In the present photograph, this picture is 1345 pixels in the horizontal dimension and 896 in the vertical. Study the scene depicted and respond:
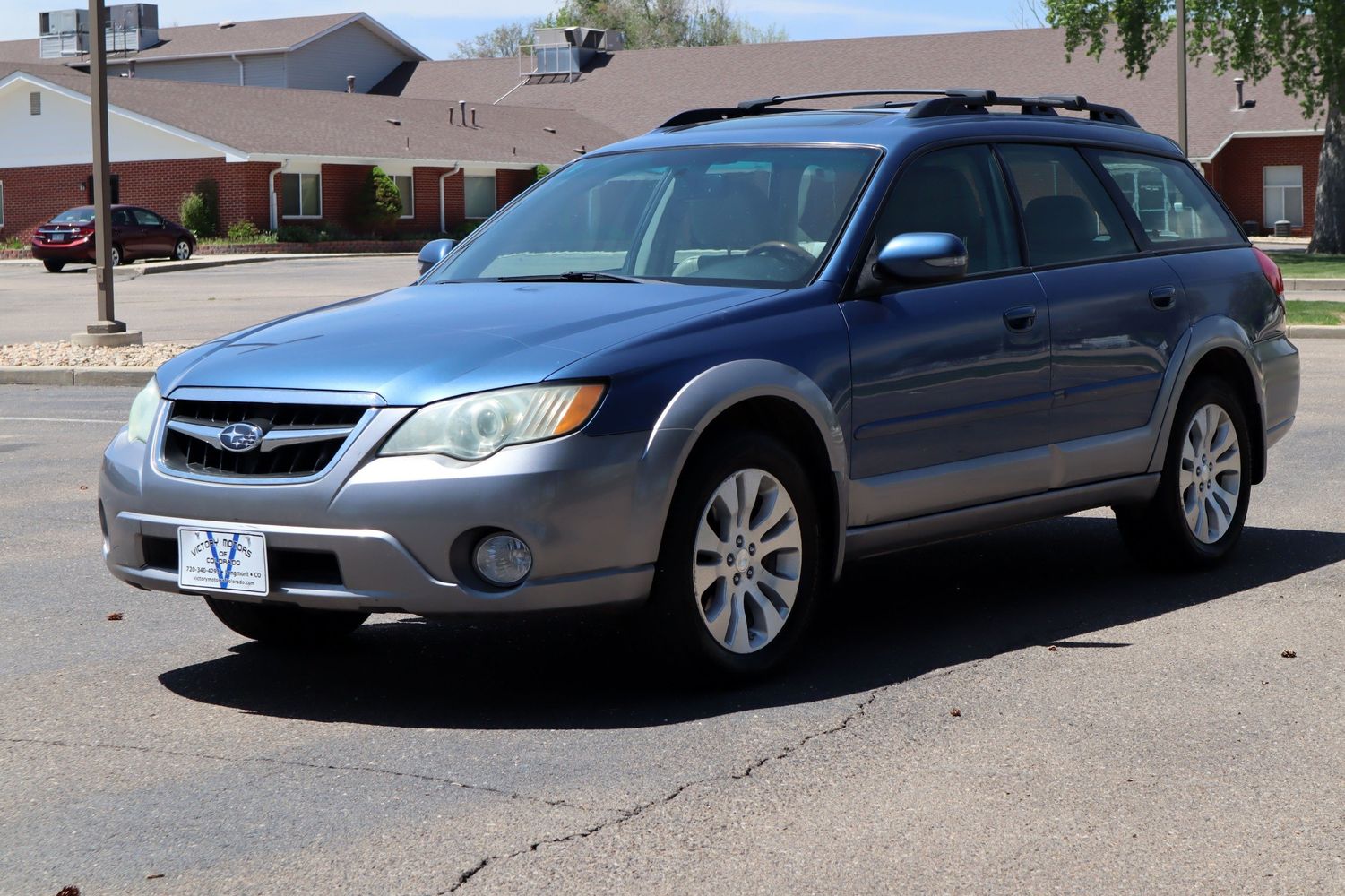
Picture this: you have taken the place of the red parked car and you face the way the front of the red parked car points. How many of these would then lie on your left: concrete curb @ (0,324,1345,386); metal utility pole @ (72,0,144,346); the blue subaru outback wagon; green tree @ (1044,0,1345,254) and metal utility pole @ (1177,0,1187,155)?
0

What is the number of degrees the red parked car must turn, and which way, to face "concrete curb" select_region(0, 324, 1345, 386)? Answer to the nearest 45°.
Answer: approximately 135° to its right

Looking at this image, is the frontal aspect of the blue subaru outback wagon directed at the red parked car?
no

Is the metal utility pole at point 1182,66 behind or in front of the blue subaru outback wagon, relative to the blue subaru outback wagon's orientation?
behind

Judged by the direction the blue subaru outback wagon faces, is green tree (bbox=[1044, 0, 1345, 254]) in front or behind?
behind

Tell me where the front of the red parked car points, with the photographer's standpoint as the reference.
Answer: facing away from the viewer and to the right of the viewer

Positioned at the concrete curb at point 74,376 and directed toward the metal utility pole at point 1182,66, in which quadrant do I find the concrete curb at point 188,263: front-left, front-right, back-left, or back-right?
front-left

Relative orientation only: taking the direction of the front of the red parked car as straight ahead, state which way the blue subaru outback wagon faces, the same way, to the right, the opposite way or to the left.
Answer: the opposite way

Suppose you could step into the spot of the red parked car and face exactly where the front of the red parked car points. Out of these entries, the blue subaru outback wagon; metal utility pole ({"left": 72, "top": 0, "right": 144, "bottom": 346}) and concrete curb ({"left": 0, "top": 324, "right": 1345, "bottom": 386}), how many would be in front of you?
0

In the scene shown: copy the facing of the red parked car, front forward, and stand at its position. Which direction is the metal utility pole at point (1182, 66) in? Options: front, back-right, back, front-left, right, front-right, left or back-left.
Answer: right

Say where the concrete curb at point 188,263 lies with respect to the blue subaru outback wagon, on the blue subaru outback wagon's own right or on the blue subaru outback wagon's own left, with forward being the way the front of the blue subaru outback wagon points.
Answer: on the blue subaru outback wagon's own right

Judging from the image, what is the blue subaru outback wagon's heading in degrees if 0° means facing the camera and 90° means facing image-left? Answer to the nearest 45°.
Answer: approximately 45°
